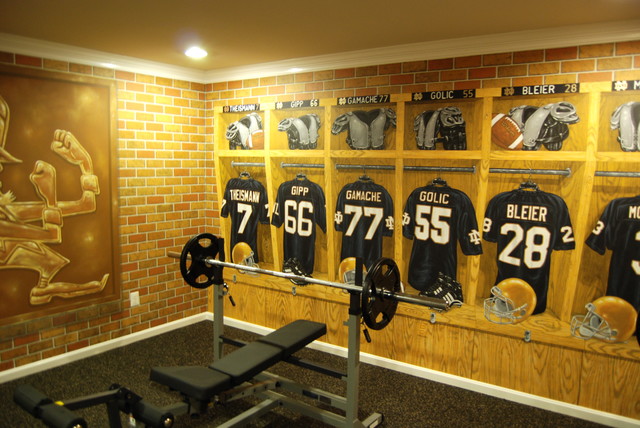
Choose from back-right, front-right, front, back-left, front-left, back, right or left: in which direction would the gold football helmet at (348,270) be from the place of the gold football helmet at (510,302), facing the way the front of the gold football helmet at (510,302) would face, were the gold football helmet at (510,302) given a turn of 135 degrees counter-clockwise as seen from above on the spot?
back

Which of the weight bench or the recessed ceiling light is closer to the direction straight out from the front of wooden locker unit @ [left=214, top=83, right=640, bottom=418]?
the weight bench

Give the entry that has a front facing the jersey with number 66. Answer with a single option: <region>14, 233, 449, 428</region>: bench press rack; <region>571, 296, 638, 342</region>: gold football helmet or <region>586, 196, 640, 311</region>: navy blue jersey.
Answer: the gold football helmet

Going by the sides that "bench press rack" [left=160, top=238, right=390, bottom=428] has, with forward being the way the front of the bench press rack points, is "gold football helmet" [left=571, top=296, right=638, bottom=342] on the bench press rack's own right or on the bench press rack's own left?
on the bench press rack's own left

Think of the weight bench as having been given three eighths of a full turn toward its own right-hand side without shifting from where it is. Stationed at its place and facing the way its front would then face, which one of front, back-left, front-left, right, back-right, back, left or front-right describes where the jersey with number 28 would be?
right

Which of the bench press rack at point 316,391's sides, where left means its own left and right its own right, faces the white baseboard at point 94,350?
right

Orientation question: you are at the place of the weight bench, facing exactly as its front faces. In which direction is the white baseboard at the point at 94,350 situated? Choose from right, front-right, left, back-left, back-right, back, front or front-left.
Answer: right
